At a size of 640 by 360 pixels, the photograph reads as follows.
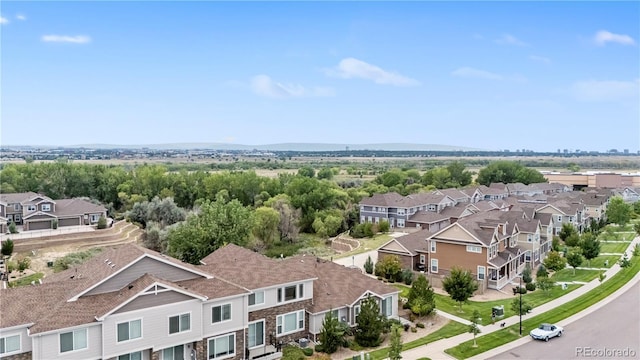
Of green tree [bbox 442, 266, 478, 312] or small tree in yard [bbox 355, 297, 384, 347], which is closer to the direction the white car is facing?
the small tree in yard

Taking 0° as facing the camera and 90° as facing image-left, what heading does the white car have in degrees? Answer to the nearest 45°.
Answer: approximately 45°

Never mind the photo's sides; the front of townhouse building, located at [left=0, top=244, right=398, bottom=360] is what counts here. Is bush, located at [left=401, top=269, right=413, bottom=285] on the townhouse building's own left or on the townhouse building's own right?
on the townhouse building's own left

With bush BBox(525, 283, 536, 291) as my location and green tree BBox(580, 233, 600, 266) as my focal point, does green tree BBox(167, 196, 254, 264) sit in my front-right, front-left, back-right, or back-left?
back-left

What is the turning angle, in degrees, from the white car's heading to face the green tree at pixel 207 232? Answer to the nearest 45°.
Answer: approximately 45° to its right

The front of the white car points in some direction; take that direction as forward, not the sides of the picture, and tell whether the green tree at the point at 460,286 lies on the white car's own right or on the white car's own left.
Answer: on the white car's own right

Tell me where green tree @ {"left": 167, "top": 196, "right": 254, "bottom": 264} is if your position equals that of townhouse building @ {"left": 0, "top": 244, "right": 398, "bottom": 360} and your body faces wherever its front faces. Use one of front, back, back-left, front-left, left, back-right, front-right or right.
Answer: back-left

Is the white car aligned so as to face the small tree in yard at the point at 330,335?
yes

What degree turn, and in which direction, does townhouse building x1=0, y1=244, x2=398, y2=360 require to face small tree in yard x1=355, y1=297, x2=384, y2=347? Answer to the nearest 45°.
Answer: approximately 45° to its left

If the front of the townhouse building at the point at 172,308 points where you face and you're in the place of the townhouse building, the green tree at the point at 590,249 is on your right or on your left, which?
on your left

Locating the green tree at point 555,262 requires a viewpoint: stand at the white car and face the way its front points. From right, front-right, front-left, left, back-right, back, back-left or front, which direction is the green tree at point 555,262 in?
back-right
